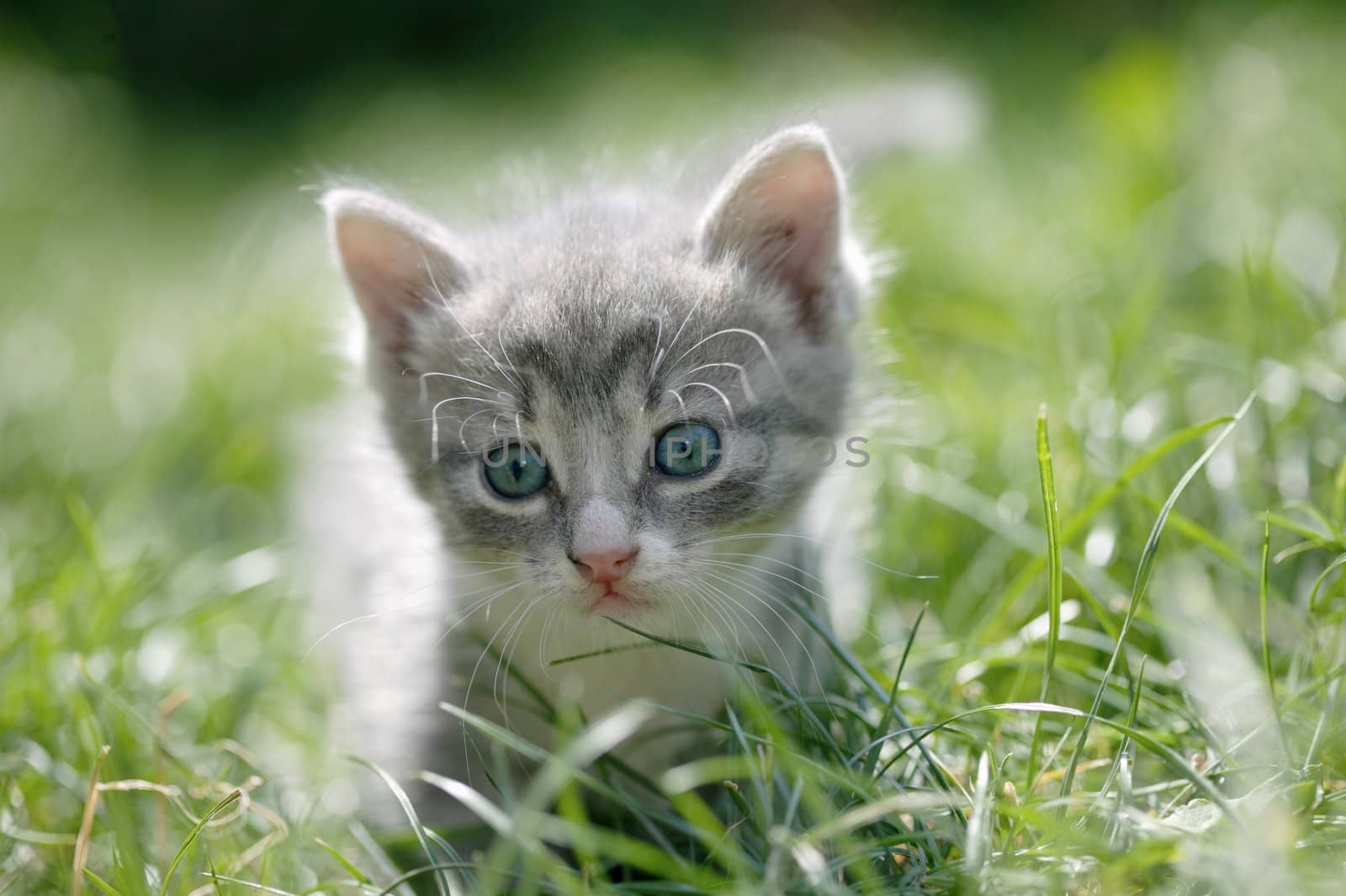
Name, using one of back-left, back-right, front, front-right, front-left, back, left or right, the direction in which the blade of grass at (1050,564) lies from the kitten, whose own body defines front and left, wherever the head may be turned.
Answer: front-left

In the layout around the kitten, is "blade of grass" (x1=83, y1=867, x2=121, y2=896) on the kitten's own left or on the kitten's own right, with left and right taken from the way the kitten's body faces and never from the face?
on the kitten's own right

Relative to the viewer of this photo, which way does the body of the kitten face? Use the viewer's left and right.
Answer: facing the viewer

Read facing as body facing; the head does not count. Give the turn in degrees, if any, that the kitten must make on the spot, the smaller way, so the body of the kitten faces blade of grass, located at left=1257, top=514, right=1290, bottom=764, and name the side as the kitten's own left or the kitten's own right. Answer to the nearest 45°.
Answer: approximately 45° to the kitten's own left

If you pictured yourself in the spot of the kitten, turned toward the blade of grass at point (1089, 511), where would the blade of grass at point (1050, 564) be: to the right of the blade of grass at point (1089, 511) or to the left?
right

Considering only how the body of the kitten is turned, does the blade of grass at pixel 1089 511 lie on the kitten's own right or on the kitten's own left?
on the kitten's own left
